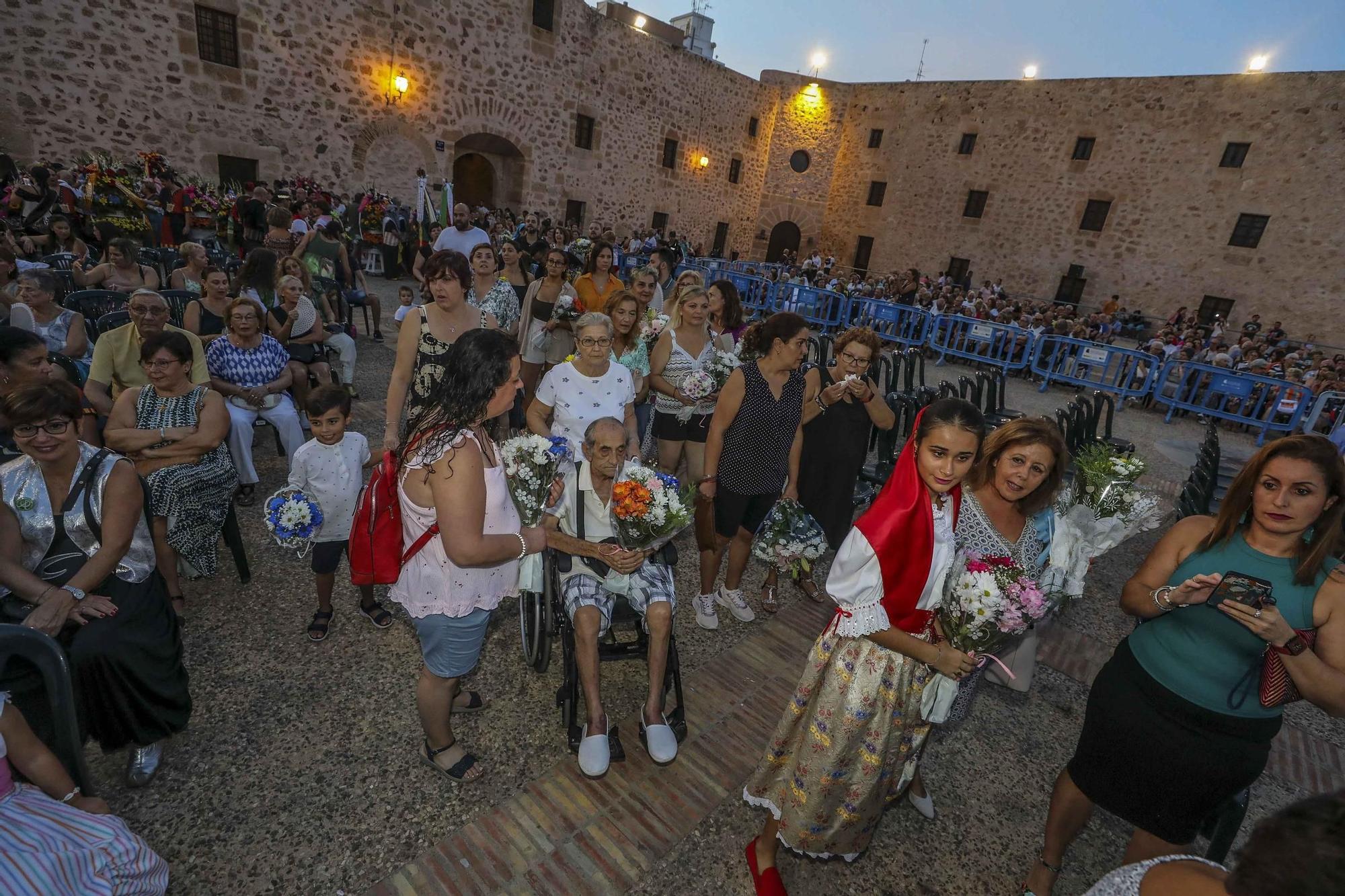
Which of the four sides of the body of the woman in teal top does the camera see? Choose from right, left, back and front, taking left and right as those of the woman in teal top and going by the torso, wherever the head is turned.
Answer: front

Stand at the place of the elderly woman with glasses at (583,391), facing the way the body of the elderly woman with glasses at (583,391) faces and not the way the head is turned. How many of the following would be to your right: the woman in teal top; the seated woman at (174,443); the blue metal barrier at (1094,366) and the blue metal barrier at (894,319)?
1

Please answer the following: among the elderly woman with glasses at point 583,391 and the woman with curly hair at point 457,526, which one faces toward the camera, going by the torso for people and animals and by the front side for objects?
the elderly woman with glasses

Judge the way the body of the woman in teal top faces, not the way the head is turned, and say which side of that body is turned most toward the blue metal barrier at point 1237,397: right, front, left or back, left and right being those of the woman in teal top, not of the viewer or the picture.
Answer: back

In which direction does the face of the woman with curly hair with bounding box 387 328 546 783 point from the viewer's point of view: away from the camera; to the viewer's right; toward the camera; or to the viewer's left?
to the viewer's right

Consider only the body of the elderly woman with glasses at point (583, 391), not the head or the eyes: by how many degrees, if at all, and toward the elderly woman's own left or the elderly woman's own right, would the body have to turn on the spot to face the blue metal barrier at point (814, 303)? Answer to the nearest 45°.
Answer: approximately 135° to the elderly woman's own left

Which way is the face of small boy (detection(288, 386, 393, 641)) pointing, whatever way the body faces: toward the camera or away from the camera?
toward the camera

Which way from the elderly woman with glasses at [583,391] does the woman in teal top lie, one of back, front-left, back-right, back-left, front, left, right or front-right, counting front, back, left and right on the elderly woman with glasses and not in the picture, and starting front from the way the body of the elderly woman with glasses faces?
front-left

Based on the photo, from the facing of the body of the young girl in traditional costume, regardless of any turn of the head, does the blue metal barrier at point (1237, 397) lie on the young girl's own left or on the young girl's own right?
on the young girl's own left

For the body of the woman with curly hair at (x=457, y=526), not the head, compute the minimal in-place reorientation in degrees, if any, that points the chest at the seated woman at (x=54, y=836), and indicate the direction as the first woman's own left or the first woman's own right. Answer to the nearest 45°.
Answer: approximately 135° to the first woman's own right

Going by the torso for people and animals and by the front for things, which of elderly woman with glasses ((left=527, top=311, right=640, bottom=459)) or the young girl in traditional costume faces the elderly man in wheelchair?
the elderly woman with glasses

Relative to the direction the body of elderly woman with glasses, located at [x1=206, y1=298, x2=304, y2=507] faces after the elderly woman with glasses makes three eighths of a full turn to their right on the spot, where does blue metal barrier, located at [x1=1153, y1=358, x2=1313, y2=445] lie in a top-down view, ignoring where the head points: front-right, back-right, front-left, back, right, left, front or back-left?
back-right

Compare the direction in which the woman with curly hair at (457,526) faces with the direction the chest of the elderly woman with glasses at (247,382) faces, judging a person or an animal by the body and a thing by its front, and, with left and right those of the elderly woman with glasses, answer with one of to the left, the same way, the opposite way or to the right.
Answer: to the left

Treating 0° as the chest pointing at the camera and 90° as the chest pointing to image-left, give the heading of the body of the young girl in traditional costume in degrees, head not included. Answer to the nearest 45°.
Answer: approximately 315°

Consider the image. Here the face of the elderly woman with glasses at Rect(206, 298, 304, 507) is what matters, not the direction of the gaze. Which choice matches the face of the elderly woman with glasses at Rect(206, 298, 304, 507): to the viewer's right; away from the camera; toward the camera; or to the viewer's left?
toward the camera

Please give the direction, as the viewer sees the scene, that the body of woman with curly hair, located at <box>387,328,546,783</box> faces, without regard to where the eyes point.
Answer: to the viewer's right

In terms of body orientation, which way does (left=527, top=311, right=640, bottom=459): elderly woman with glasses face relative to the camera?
toward the camera
